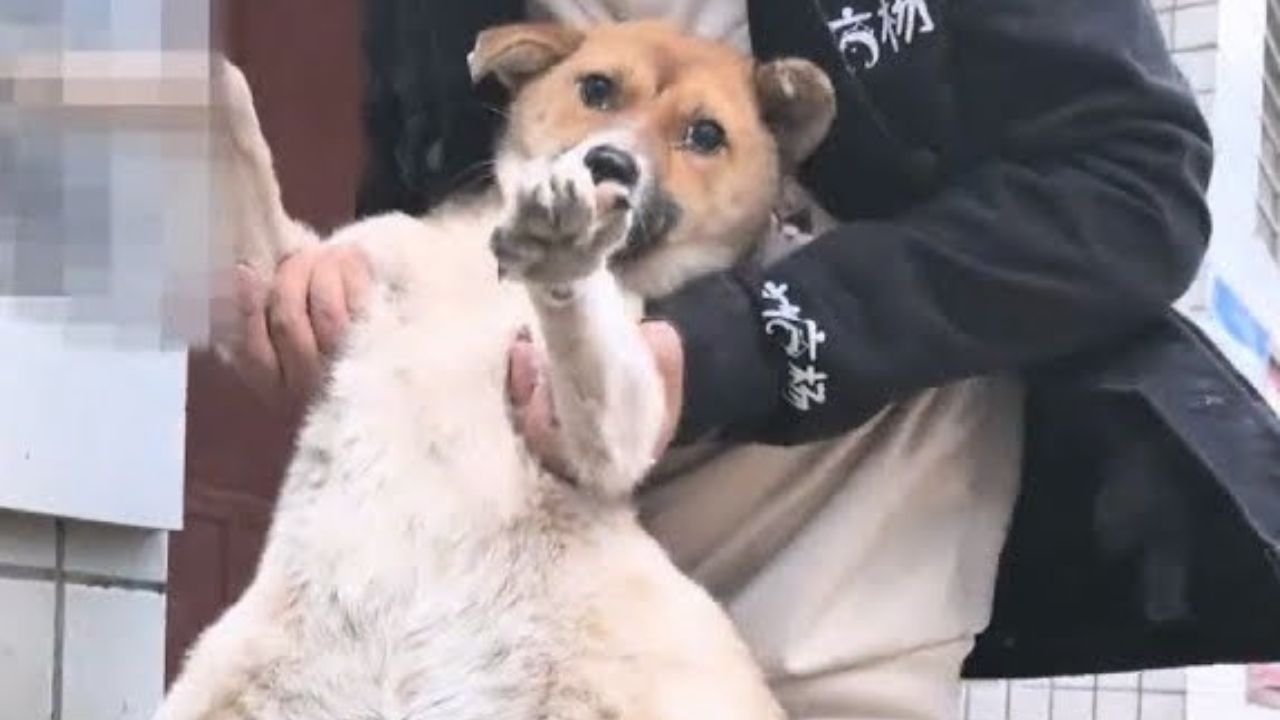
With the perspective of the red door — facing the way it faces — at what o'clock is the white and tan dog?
The white and tan dog is roughly at 12 o'clock from the red door.

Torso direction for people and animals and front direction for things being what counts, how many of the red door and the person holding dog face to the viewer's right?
0

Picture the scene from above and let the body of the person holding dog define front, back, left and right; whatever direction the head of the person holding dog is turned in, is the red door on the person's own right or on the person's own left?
on the person's own right

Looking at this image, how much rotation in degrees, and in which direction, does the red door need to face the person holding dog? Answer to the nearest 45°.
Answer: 0° — it already faces them

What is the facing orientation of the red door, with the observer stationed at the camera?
facing the viewer

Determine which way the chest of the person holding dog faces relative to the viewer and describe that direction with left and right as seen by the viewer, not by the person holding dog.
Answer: facing the viewer and to the left of the viewer
